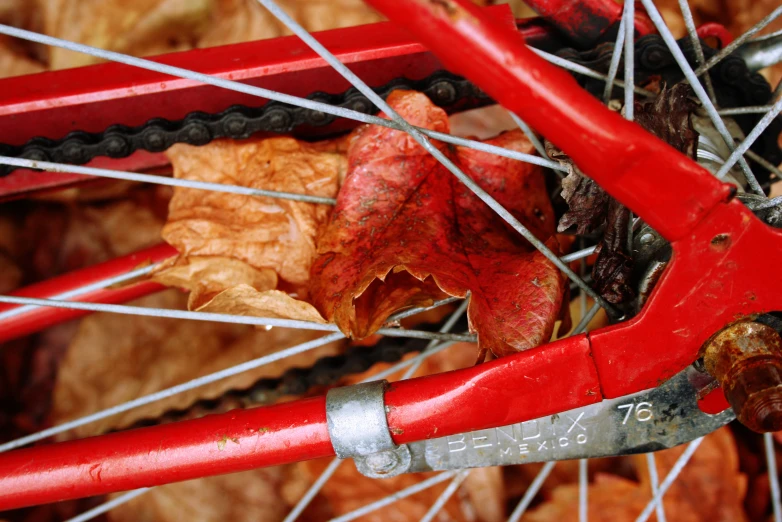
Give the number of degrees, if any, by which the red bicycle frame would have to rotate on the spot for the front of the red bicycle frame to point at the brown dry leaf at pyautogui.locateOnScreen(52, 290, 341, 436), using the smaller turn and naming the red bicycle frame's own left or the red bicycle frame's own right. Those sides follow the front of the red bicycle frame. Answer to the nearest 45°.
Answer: approximately 45° to the red bicycle frame's own right

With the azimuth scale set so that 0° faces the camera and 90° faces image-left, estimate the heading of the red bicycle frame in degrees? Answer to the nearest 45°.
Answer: approximately 90°
